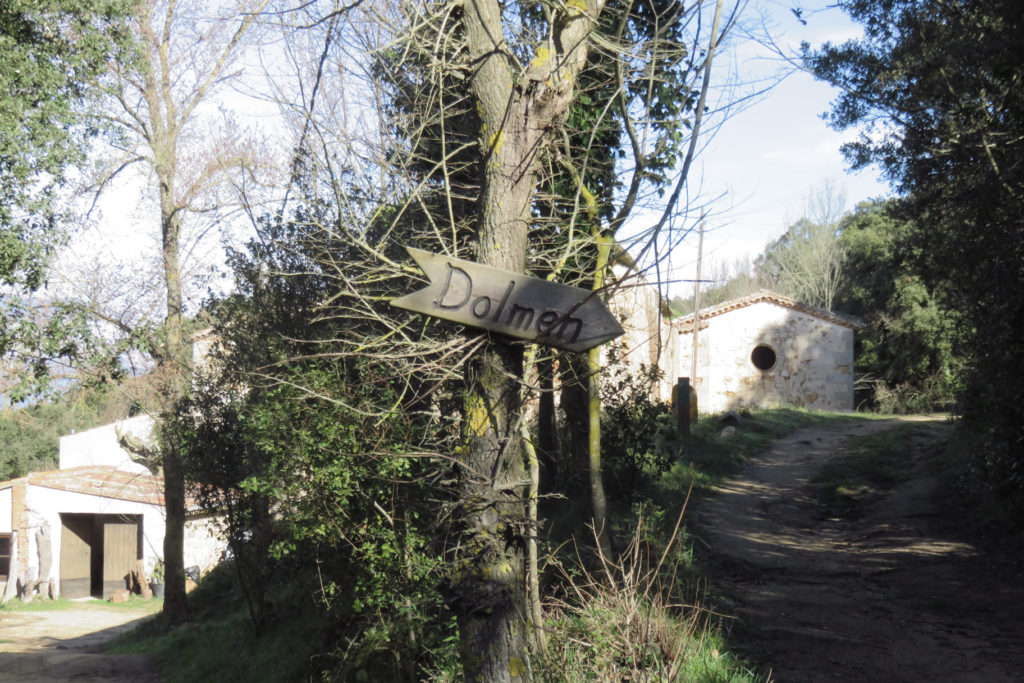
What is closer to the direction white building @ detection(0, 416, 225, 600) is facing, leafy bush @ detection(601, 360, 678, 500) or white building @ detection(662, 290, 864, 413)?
the leafy bush

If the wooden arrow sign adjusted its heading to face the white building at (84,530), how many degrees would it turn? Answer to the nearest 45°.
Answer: approximately 135° to its right

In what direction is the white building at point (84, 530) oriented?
toward the camera

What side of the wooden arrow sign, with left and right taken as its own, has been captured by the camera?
front

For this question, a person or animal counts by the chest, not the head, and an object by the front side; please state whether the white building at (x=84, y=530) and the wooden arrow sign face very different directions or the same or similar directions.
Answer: same or similar directions

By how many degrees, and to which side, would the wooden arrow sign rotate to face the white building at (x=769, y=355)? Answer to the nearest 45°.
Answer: approximately 180°

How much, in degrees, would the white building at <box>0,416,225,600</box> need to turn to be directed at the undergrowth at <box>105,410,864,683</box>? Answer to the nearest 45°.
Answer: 0° — it already faces it
